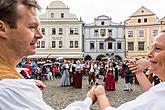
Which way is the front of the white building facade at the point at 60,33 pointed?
toward the camera

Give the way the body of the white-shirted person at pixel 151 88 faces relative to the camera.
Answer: to the viewer's left

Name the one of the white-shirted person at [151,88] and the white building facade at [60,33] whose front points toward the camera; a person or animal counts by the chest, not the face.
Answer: the white building facade

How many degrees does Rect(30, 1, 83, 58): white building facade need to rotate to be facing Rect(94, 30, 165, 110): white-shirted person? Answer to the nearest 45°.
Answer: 0° — it already faces them

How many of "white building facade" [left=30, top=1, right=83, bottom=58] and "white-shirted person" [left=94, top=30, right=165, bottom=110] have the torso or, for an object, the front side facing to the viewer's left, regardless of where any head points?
1

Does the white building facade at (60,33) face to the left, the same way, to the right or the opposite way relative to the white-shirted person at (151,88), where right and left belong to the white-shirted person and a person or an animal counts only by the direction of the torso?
to the left

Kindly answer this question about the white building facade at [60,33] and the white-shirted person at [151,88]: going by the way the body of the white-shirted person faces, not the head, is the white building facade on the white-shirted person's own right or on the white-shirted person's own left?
on the white-shirted person's own right
